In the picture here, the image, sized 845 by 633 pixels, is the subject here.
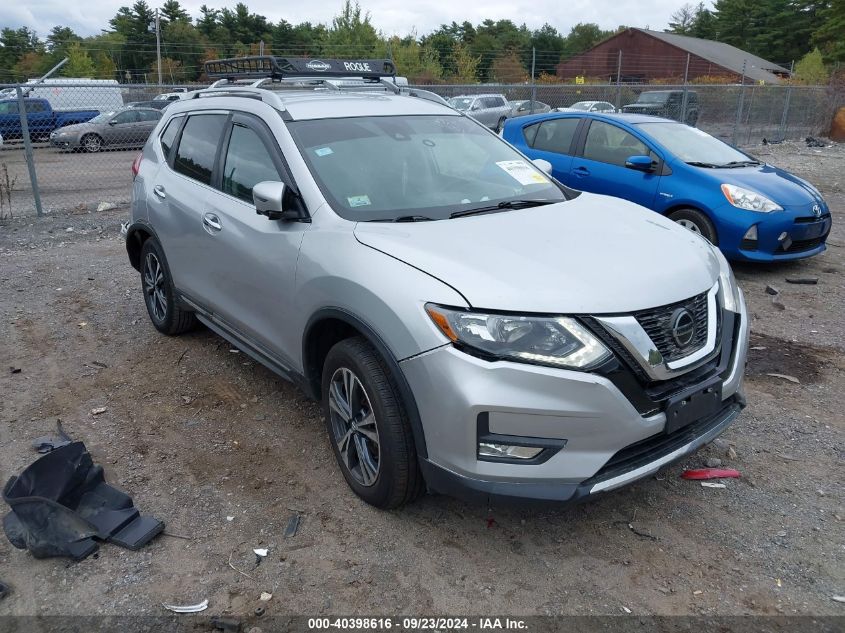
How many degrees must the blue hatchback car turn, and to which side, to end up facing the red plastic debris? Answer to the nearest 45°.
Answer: approximately 45° to its right

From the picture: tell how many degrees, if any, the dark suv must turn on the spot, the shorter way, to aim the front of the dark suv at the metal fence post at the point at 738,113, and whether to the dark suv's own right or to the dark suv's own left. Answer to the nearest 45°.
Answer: approximately 135° to the dark suv's own left

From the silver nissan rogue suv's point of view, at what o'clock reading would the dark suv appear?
The dark suv is roughly at 8 o'clock from the silver nissan rogue suv.

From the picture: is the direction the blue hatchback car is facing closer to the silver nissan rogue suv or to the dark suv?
the silver nissan rogue suv

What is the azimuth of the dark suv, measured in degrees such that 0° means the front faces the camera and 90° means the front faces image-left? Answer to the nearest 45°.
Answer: approximately 45°

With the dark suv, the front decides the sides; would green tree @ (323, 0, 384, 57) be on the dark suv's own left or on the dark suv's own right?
on the dark suv's own right

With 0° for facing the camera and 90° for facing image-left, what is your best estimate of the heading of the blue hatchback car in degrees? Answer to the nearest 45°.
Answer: approximately 315°

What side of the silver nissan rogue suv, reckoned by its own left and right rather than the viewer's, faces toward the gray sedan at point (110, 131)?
back
